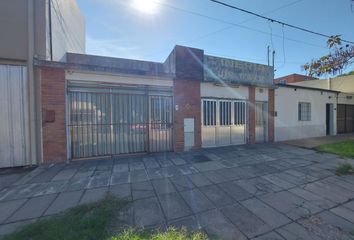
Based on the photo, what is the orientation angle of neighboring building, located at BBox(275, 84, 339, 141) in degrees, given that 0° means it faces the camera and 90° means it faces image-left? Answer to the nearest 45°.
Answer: approximately 315°

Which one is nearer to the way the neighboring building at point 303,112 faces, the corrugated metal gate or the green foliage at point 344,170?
the green foliage

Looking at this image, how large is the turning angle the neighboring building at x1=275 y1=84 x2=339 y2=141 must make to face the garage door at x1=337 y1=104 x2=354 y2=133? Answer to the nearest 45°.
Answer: approximately 90° to its left

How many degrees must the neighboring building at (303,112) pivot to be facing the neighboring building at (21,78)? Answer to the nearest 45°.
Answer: approximately 90° to its right

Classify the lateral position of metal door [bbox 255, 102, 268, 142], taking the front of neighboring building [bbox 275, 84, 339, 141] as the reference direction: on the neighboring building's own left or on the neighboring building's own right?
on the neighboring building's own right

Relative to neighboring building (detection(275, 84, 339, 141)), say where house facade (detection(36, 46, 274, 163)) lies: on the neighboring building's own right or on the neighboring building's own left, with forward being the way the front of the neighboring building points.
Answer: on the neighboring building's own right

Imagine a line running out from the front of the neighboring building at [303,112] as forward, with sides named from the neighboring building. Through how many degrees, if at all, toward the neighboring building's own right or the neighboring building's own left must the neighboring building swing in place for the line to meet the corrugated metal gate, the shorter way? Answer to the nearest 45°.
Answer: approximately 90° to the neighboring building's own right
